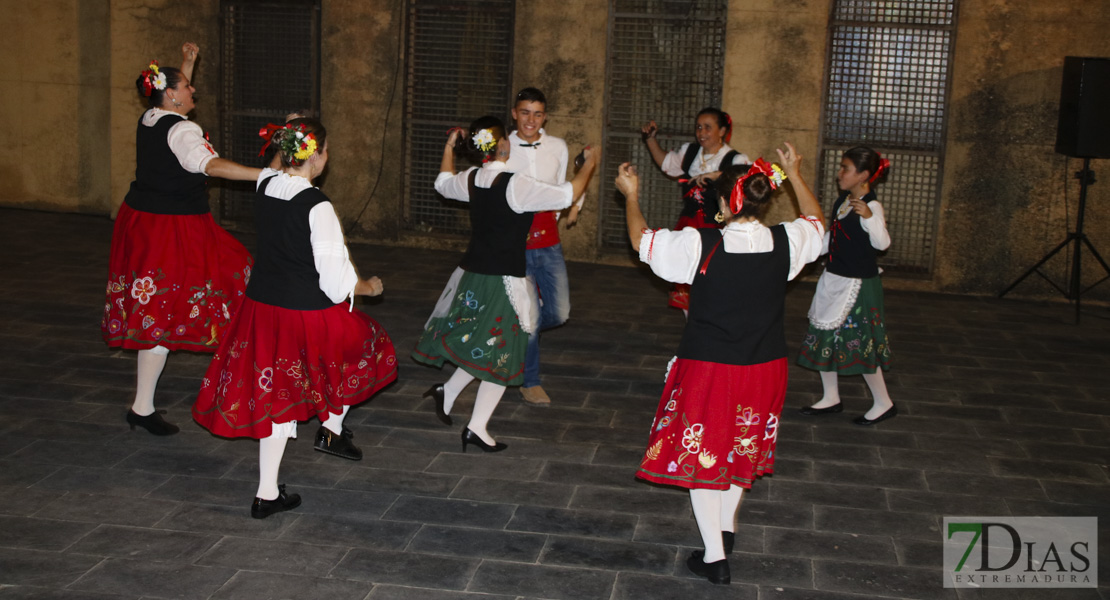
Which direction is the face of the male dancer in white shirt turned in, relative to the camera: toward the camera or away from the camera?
toward the camera

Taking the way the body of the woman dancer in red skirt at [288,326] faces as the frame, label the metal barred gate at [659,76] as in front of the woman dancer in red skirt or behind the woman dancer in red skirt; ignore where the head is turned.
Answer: in front

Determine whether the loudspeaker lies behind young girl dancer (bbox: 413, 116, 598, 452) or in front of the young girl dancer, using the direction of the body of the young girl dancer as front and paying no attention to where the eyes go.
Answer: in front

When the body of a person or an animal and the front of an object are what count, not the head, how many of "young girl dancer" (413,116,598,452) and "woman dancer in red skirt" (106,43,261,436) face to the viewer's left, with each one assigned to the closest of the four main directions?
0

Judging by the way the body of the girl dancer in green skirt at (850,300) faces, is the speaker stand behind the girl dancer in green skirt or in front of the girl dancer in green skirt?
behind

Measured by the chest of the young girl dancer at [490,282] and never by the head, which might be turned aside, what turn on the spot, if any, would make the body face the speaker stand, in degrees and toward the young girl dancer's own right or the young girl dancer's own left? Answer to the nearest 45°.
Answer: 0° — they already face it

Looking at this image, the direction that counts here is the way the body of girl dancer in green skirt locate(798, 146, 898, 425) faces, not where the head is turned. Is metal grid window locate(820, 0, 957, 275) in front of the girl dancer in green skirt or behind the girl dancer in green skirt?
behind

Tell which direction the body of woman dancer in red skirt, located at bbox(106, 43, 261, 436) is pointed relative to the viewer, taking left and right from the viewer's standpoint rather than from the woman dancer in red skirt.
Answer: facing away from the viewer and to the right of the viewer

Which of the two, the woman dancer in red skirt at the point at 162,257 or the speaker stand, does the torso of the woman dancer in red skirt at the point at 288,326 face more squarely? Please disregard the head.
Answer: the speaker stand

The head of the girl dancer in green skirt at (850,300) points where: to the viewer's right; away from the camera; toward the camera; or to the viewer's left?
to the viewer's left
